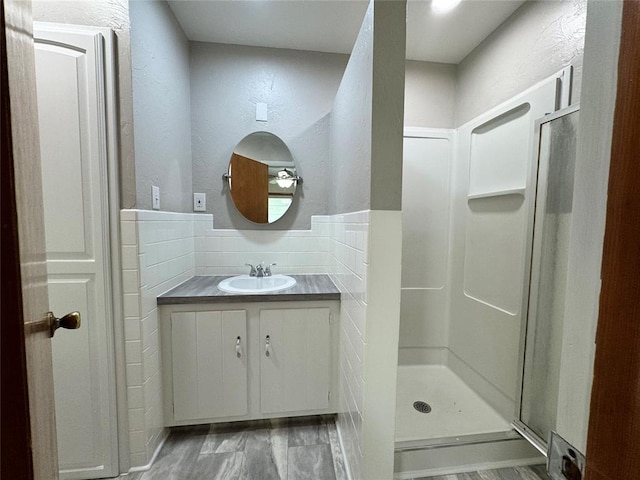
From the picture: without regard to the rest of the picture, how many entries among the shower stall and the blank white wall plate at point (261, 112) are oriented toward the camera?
2

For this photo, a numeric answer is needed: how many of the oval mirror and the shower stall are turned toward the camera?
2

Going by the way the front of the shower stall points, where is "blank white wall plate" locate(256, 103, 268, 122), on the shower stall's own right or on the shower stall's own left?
on the shower stall's own right

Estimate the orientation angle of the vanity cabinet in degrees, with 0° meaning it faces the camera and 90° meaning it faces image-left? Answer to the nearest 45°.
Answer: approximately 0°
